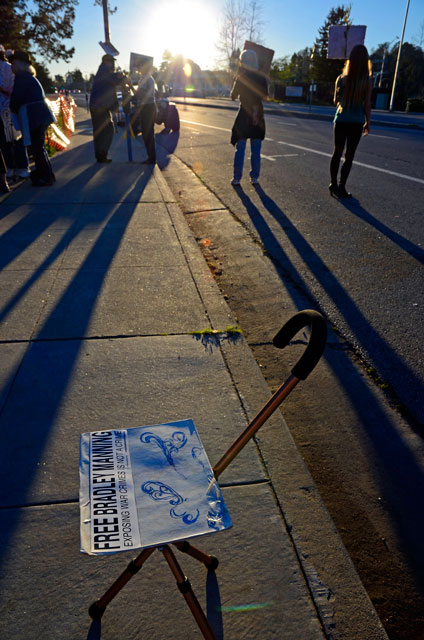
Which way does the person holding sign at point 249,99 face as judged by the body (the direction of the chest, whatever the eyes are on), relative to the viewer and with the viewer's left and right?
facing away from the viewer

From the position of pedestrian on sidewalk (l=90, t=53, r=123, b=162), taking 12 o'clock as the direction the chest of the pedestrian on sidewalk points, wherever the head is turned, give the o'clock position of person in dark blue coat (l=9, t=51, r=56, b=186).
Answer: The person in dark blue coat is roughly at 4 o'clock from the pedestrian on sidewalk.

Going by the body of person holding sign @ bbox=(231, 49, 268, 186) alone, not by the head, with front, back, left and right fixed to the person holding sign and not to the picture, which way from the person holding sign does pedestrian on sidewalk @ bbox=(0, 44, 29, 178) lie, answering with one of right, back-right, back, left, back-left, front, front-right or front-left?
left

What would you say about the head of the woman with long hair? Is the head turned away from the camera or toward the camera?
away from the camera

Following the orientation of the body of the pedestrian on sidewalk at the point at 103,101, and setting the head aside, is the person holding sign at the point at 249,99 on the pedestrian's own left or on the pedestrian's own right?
on the pedestrian's own right

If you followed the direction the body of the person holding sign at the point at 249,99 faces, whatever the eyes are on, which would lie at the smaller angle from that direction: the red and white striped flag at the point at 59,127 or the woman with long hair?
the red and white striped flag

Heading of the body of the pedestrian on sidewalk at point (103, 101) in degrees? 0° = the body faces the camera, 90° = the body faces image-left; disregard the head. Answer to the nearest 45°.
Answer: approximately 270°

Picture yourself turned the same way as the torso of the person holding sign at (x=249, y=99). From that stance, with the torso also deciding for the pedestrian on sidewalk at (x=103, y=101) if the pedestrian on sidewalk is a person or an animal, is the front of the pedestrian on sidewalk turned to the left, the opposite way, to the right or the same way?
to the right
